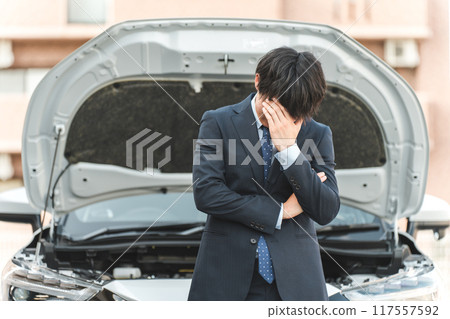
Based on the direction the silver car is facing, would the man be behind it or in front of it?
in front

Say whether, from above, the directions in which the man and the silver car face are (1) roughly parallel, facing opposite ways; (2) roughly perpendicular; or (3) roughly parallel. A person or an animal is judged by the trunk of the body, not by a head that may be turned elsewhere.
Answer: roughly parallel

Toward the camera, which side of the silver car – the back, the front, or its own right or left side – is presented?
front

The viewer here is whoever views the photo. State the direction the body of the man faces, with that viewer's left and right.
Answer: facing the viewer

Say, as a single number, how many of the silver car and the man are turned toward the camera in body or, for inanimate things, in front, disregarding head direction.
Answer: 2

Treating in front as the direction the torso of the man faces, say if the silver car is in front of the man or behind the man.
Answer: behind
